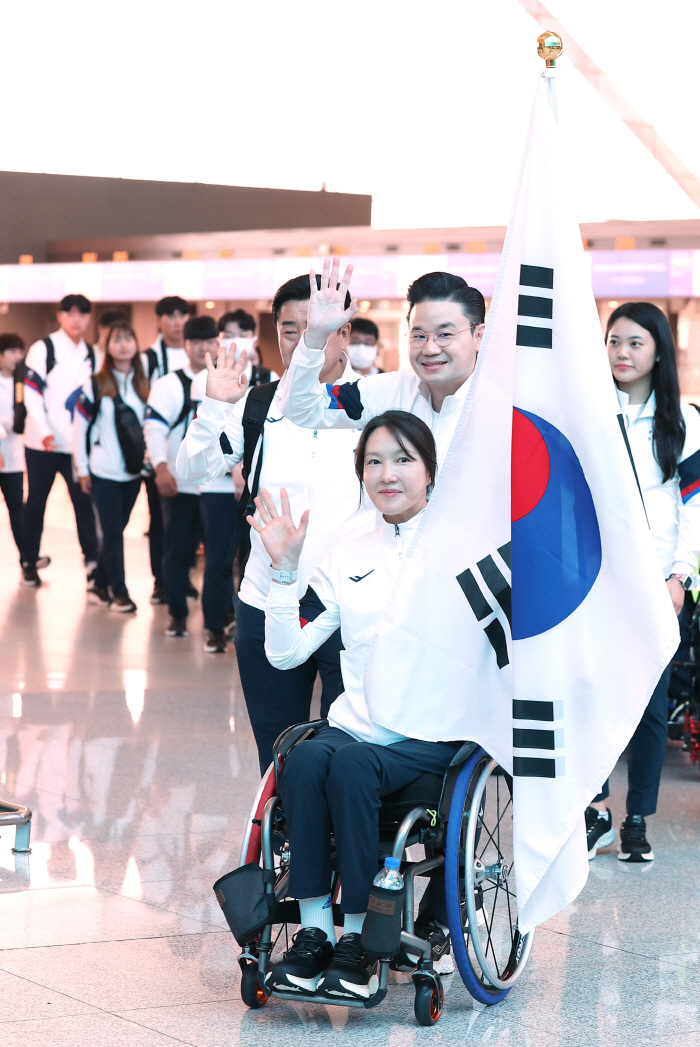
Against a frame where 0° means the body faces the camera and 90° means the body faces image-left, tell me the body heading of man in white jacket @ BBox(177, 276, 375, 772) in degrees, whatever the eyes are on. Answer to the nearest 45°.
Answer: approximately 0°

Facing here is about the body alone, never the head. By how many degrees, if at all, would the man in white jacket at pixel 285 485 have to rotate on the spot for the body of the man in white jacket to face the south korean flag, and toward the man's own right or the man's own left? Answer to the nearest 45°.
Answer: approximately 45° to the man's own left

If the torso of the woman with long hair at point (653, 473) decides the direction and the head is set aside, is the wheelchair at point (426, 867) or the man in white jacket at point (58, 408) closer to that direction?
the wheelchair

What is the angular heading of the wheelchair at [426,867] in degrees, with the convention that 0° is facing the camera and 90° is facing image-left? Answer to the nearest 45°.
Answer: approximately 45°

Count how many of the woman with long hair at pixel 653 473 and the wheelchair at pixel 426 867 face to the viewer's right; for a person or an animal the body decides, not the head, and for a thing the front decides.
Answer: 0

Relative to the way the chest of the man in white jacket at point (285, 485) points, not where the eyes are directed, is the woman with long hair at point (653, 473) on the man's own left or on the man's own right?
on the man's own left

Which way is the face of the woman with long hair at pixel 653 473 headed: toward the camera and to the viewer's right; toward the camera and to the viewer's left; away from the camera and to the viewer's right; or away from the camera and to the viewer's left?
toward the camera and to the viewer's left
